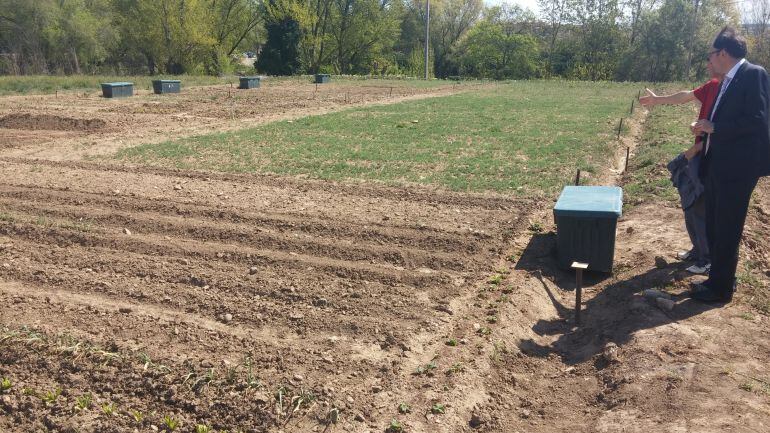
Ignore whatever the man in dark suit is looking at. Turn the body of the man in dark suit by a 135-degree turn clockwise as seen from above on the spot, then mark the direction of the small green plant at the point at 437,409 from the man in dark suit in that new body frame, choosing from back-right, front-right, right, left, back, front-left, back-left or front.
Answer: back

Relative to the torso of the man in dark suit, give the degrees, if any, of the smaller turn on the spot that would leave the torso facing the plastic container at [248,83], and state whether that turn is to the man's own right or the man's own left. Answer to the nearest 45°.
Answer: approximately 45° to the man's own right

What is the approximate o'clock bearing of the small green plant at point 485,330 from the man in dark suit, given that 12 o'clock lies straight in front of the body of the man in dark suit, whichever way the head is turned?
The small green plant is roughly at 11 o'clock from the man in dark suit.

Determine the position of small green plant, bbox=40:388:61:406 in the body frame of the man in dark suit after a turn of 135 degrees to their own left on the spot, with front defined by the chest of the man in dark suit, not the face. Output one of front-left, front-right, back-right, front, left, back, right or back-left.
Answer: right

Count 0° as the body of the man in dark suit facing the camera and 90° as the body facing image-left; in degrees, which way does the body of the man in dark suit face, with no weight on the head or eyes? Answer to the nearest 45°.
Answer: approximately 90°

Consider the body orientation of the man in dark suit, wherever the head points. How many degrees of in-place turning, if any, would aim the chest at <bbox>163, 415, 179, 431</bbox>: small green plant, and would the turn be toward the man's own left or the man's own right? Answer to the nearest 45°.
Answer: approximately 45° to the man's own left

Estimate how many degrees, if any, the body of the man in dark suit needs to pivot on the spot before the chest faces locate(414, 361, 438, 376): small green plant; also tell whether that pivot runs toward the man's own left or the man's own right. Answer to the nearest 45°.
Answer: approximately 45° to the man's own left

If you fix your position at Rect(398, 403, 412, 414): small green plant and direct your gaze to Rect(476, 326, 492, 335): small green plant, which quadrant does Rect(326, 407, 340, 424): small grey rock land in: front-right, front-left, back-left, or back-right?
back-left

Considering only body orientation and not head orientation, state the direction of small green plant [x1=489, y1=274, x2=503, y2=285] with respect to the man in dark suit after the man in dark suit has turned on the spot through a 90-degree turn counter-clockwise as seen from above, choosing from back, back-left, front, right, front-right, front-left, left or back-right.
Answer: right

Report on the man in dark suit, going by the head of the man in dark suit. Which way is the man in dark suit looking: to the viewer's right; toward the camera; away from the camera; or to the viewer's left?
to the viewer's left

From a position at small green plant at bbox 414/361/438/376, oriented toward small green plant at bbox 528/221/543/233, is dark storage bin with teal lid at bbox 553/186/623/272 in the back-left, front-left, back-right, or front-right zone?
front-right

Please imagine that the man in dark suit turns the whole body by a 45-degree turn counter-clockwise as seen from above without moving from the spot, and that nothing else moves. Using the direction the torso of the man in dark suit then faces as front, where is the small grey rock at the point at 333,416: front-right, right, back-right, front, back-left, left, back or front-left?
front

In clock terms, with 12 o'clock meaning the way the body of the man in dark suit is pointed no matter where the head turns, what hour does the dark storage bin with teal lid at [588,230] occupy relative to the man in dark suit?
The dark storage bin with teal lid is roughly at 1 o'clock from the man in dark suit.
